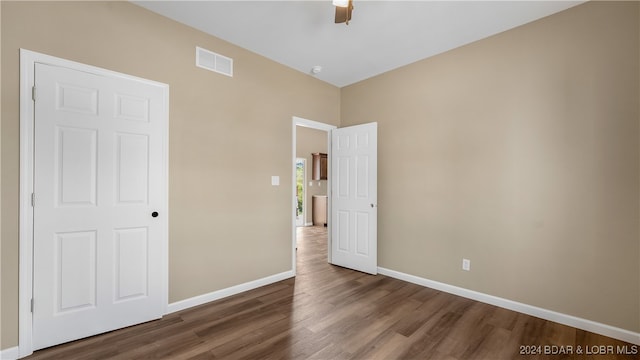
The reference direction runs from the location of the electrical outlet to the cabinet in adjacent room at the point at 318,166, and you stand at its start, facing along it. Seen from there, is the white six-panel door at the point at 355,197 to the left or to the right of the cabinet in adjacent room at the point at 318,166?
left

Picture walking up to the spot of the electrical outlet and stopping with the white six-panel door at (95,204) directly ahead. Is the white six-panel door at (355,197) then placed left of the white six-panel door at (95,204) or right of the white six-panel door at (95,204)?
right

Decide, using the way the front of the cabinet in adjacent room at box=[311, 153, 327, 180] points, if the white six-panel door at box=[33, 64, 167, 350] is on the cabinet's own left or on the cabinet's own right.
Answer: on the cabinet's own right

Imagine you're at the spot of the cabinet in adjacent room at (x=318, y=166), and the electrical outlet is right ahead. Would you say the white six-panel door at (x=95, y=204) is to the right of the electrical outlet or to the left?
right

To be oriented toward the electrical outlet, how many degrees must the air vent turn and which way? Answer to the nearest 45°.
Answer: approximately 45° to its left

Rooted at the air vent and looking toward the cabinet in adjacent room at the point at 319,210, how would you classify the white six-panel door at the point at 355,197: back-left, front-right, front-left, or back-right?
front-right

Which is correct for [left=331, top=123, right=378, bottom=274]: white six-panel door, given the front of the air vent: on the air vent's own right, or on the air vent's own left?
on the air vent's own left

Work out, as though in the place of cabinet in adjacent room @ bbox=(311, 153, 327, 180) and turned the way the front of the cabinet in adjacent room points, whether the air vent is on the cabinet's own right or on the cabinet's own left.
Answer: on the cabinet's own right

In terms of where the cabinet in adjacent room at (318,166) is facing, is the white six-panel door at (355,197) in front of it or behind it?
in front

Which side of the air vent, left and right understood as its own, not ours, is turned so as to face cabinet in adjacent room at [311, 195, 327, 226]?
left

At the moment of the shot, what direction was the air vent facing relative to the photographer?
facing the viewer and to the right of the viewer

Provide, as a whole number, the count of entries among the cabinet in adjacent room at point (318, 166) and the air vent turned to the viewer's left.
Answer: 0

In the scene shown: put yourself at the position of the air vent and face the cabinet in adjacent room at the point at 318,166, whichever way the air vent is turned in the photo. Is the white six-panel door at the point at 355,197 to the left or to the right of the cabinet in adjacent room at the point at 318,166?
right

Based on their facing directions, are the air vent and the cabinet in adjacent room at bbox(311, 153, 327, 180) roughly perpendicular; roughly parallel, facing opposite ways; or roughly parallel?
roughly parallel

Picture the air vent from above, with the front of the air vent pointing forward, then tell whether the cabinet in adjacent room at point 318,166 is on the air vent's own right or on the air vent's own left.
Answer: on the air vent's own left
